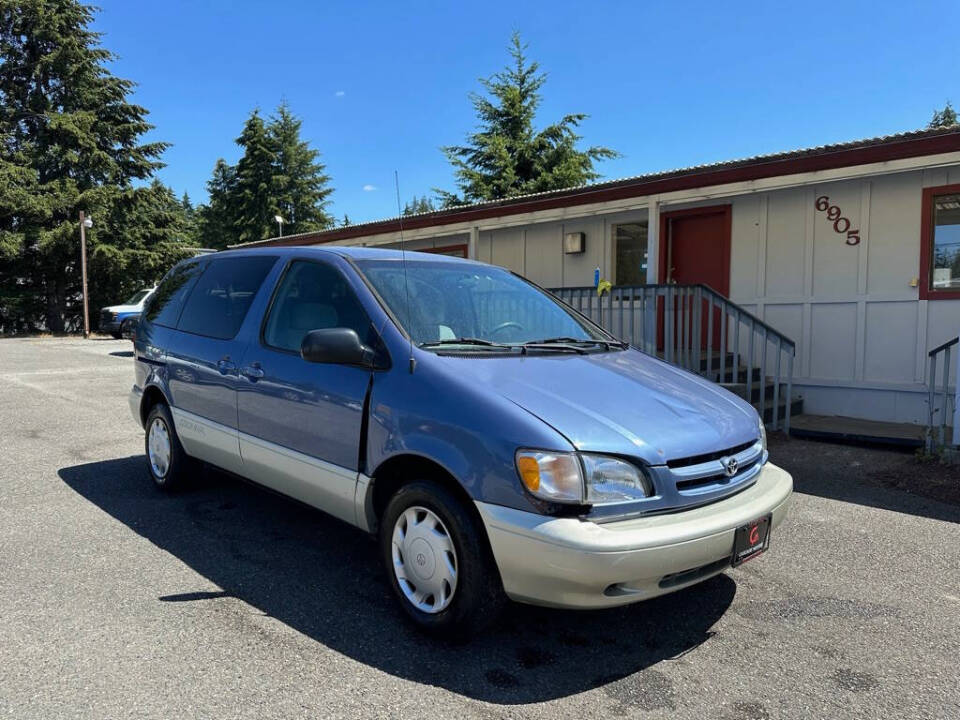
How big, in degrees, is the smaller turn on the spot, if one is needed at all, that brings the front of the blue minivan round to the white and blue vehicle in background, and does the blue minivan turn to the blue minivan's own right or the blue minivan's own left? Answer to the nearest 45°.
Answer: approximately 180°

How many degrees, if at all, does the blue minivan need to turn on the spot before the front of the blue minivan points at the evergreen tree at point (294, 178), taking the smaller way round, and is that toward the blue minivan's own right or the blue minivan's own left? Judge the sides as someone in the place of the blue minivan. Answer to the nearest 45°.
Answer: approximately 135° to the blue minivan's own left

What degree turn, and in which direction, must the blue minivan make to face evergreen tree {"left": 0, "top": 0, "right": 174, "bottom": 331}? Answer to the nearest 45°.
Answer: approximately 180°

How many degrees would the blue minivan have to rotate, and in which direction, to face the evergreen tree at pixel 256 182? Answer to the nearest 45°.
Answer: approximately 135° to its left

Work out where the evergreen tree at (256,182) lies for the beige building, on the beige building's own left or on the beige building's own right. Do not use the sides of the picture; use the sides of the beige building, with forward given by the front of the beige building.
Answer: on the beige building's own right

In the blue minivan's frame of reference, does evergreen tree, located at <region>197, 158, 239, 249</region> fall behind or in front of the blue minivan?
behind

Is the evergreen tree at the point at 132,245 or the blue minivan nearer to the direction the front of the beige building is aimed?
the blue minivan

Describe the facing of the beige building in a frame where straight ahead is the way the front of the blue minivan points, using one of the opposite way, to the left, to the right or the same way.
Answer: to the right

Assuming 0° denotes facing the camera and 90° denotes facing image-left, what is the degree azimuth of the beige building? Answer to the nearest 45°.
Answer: approximately 45°

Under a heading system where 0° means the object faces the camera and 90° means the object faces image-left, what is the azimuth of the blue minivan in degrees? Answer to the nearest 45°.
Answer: approximately 315°
